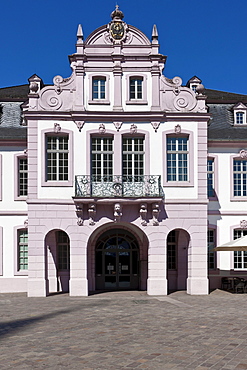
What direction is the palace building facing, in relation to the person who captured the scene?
facing the viewer
